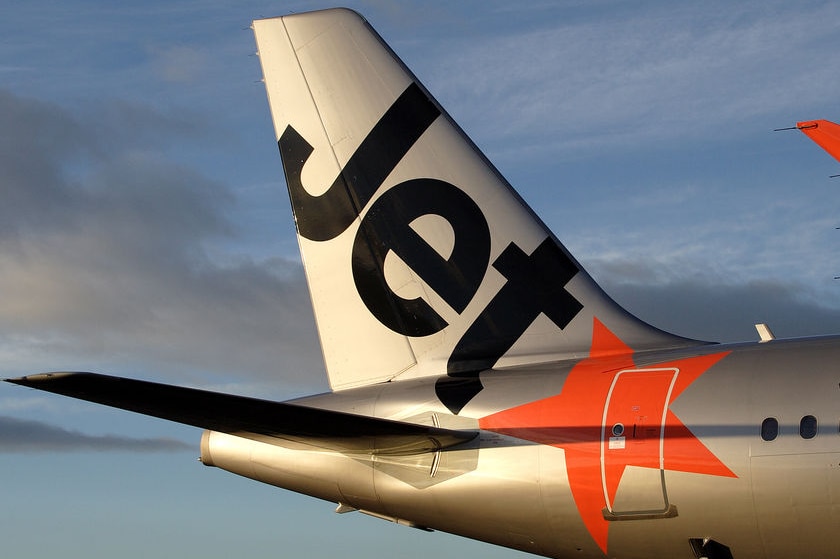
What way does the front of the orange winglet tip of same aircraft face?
to the viewer's right
